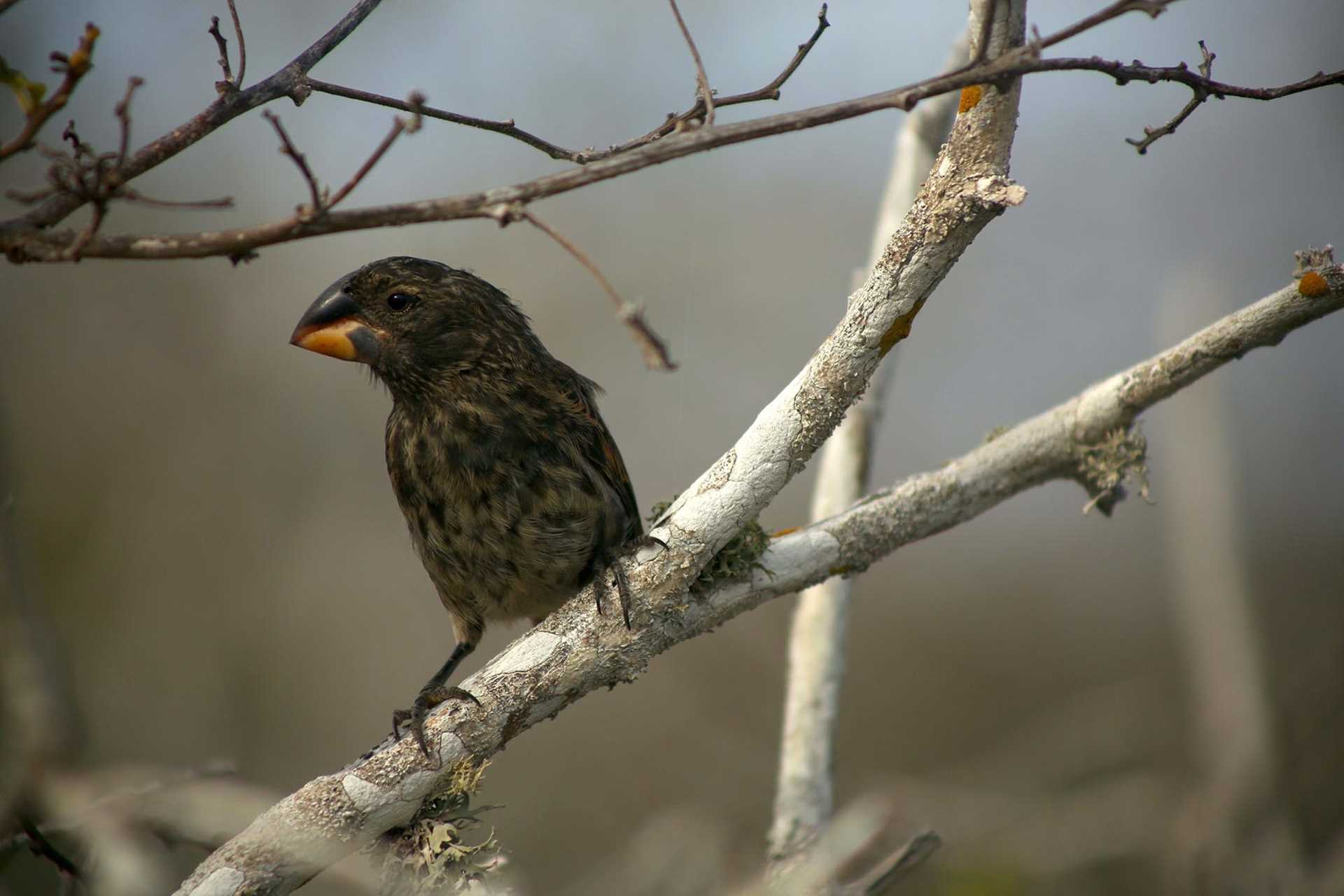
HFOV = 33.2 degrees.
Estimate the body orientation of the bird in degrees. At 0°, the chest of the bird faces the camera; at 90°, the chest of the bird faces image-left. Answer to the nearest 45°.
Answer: approximately 45°

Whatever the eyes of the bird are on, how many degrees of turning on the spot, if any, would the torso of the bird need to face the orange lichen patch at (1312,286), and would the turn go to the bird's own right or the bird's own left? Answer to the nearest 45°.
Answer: approximately 90° to the bird's own left

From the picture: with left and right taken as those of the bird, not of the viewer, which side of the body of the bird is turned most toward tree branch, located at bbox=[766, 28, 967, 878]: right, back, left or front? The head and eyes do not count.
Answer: back

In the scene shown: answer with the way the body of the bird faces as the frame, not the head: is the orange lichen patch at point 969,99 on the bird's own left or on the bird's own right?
on the bird's own left
